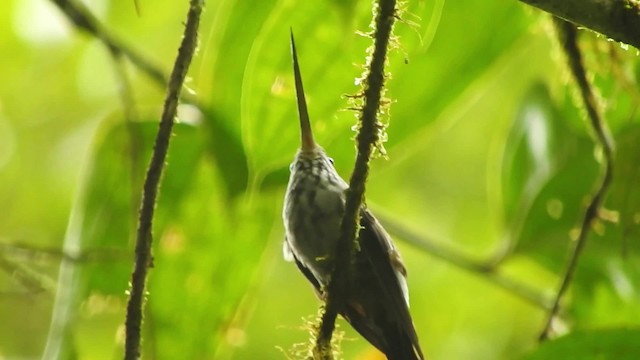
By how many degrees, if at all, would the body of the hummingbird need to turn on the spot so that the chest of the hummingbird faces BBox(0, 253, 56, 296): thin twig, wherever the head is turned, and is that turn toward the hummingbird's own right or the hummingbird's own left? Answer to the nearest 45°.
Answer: approximately 45° to the hummingbird's own right

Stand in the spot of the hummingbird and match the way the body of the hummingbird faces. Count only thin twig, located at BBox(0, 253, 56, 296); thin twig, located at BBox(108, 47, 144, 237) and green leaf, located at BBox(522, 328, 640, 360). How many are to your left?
1

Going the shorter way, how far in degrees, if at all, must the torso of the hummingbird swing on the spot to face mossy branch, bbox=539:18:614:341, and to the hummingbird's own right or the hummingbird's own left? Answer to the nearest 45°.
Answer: approximately 135° to the hummingbird's own left

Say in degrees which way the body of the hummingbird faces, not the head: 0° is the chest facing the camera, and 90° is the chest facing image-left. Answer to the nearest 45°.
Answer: approximately 45°

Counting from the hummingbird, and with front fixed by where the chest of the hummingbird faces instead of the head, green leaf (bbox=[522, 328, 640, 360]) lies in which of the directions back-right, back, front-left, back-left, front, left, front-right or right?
left

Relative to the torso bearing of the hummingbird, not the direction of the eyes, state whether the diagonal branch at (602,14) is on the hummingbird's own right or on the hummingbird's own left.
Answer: on the hummingbird's own left

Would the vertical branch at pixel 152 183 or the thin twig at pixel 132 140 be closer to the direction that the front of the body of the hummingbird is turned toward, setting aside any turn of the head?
the vertical branch

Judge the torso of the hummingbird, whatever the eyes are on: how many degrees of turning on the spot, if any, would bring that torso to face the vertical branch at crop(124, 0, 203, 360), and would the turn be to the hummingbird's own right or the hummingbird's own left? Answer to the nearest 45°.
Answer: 0° — it already faces it
